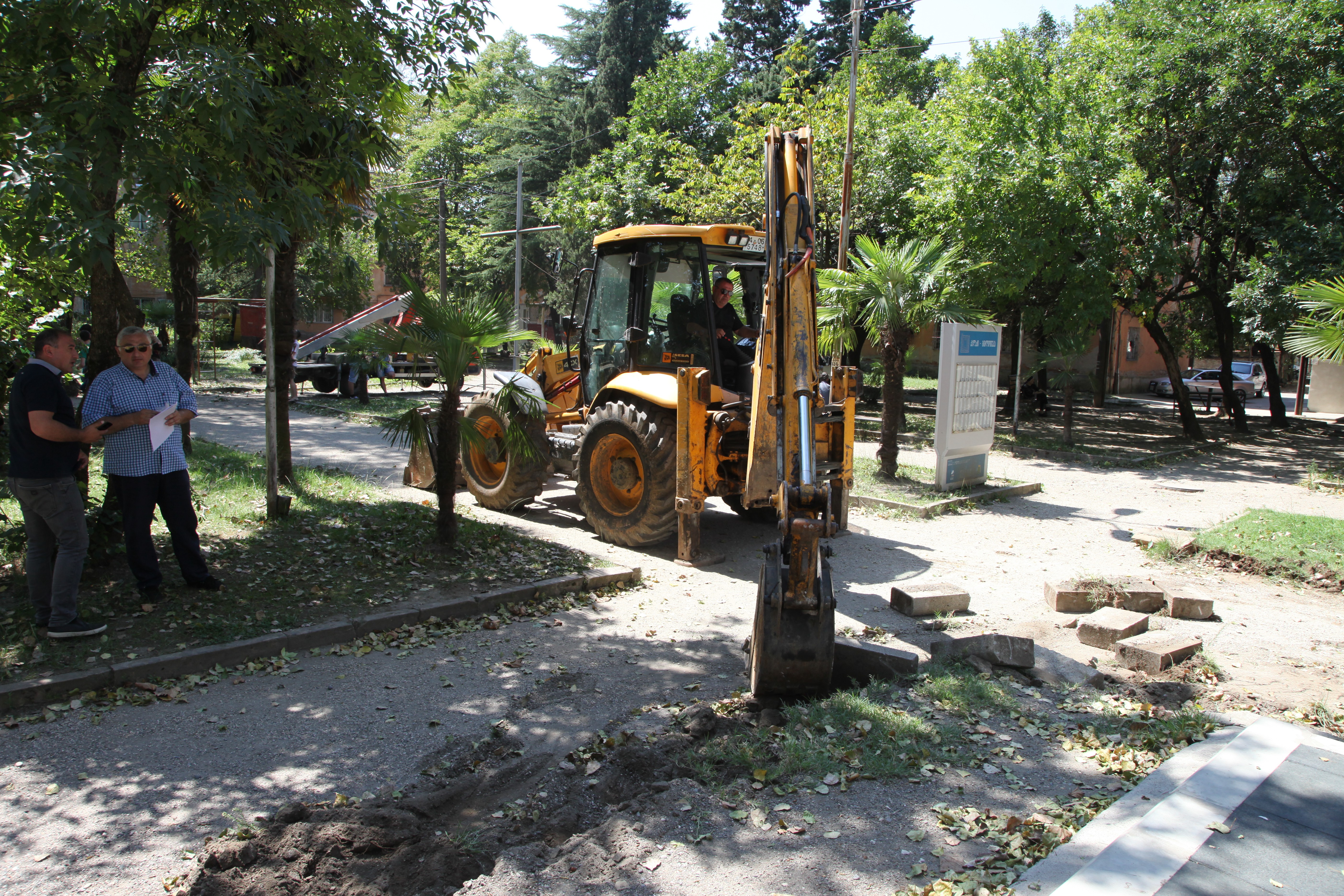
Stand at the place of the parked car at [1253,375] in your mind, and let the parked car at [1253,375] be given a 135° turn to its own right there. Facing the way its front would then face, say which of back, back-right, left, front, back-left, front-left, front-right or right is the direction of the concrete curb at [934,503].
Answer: back

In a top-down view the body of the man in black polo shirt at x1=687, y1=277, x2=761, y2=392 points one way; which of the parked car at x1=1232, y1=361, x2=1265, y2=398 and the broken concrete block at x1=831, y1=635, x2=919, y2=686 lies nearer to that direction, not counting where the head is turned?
the broken concrete block

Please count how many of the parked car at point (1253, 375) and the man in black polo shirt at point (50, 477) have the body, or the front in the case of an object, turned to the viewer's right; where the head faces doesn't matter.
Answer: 1

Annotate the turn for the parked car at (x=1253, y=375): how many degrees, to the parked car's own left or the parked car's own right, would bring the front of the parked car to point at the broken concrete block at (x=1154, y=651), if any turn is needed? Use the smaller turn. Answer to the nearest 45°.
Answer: approximately 45° to the parked car's own left

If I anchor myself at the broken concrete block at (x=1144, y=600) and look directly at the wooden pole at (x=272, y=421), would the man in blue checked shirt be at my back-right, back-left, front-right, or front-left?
front-left

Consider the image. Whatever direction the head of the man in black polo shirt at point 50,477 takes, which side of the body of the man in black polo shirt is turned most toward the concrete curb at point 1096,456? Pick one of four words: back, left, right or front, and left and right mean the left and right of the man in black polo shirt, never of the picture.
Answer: front

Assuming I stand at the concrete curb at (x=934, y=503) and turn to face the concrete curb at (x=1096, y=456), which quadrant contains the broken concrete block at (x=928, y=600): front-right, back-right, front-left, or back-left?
back-right

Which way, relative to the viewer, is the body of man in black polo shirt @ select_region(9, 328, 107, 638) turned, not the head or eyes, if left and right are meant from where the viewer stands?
facing to the right of the viewer

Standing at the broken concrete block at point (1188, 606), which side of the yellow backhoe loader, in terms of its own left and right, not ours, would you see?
back

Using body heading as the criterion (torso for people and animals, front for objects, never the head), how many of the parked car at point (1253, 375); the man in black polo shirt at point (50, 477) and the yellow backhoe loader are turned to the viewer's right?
1

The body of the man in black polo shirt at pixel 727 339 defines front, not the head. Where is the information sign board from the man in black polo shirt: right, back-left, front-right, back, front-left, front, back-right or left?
left

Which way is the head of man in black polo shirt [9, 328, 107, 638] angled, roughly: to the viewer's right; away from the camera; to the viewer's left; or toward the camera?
to the viewer's right

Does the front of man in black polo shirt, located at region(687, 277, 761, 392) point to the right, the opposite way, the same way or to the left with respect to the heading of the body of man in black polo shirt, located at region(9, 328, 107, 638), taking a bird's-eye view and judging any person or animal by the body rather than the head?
to the right

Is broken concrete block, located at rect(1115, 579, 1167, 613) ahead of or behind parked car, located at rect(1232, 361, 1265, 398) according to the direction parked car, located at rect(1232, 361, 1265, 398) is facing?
ahead

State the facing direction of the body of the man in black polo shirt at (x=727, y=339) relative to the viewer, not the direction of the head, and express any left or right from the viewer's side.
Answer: facing the viewer and to the right of the viewer

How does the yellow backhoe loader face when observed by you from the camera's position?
facing away from the viewer and to the left of the viewer

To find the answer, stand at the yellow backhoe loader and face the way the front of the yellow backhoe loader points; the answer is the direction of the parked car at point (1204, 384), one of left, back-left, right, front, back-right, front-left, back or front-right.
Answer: right

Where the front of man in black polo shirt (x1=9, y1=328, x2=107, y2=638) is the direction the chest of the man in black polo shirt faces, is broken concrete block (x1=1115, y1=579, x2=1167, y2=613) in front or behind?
in front
